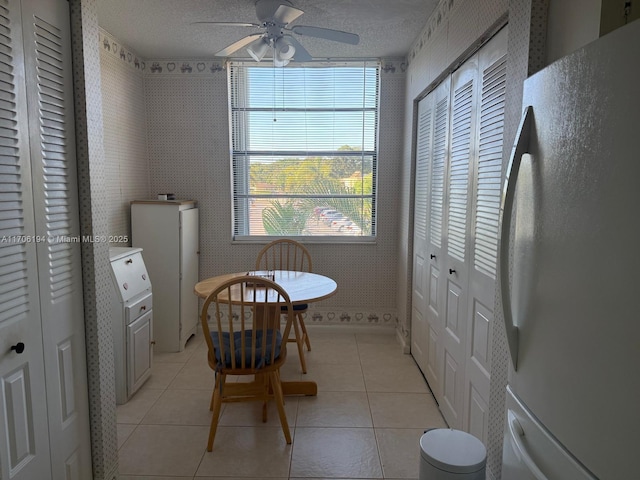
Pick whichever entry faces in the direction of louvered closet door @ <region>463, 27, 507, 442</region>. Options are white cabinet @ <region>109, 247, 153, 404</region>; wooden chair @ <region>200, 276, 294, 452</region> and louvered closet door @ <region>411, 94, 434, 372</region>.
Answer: the white cabinet

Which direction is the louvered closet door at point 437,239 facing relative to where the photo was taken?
to the viewer's left

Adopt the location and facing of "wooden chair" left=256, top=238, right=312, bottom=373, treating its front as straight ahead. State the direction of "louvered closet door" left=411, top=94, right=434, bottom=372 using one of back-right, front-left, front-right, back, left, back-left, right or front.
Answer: front-left

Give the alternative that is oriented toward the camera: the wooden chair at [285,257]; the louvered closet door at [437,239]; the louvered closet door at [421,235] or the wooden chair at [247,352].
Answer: the wooden chair at [285,257]

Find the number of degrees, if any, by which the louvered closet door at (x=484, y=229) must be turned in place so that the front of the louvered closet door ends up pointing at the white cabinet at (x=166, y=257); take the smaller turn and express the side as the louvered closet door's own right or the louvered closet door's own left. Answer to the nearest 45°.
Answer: approximately 45° to the louvered closet door's own right

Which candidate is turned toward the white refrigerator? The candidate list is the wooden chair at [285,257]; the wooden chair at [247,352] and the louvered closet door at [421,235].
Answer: the wooden chair at [285,257]

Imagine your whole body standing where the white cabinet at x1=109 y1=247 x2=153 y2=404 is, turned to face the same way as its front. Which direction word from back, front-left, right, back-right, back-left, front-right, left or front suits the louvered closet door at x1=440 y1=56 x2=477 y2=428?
front

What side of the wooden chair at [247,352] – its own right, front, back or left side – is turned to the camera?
back

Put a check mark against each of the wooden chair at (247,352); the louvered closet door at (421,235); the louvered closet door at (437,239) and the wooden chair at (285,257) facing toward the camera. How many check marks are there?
1

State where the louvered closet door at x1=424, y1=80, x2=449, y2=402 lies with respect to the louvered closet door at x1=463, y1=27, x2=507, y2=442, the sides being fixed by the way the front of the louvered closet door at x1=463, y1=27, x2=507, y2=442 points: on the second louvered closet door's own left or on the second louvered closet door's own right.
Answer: on the second louvered closet door's own right

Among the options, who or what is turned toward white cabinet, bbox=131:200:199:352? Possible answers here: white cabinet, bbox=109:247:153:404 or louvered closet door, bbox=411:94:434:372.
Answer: the louvered closet door

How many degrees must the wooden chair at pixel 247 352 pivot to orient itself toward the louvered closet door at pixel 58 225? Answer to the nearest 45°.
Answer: approximately 135° to its left

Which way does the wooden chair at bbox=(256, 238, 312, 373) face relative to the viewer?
toward the camera

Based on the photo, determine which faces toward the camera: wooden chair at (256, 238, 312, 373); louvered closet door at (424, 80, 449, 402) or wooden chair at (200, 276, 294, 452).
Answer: wooden chair at (256, 238, 312, 373)
